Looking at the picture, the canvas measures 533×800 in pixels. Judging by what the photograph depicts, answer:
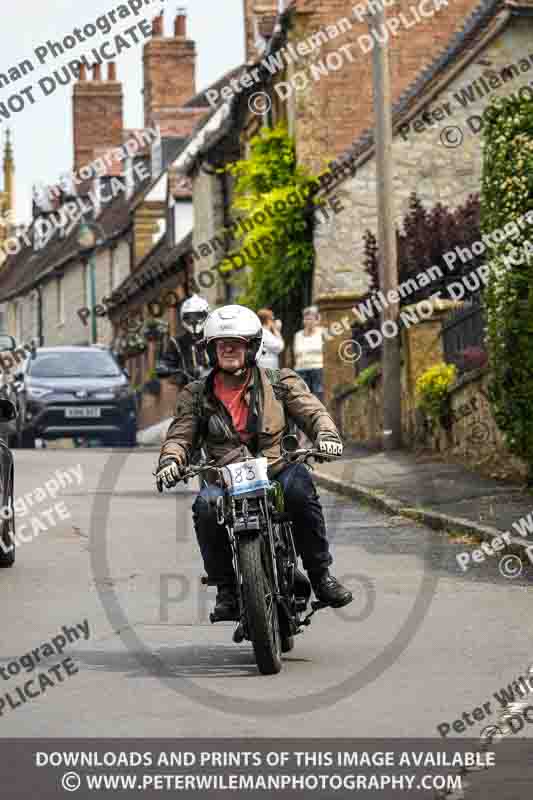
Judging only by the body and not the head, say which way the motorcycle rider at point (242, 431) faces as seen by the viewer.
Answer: toward the camera

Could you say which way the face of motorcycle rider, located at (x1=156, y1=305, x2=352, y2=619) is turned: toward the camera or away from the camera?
toward the camera

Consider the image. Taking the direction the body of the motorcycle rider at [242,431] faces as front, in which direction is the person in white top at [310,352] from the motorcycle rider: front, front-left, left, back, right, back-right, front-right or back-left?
back

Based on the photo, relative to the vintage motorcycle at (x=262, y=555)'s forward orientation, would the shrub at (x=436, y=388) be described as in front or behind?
behind

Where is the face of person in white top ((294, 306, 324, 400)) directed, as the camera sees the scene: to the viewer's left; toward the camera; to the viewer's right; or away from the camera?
toward the camera

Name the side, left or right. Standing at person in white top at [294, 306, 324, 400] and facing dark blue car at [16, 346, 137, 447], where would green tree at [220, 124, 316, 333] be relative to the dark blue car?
right

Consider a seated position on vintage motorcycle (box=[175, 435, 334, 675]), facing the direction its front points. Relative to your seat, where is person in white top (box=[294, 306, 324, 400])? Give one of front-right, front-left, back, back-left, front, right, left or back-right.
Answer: back

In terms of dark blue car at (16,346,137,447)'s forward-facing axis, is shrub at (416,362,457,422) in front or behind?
in front

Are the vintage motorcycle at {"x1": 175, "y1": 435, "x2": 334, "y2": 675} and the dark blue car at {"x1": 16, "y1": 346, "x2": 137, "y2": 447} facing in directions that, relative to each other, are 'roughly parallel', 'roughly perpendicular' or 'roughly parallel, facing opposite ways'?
roughly parallel

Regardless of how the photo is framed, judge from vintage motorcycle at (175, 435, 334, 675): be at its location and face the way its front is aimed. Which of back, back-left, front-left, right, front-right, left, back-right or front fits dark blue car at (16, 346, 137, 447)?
back

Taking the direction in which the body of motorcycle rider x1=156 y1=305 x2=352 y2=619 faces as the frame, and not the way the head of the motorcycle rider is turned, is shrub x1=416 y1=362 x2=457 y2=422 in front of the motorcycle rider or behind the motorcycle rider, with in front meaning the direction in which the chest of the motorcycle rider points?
behind

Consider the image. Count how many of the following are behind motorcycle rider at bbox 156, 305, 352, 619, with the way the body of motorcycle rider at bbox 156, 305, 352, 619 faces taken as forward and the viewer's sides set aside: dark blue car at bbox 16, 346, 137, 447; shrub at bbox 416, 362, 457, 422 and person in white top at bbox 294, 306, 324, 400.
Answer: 3

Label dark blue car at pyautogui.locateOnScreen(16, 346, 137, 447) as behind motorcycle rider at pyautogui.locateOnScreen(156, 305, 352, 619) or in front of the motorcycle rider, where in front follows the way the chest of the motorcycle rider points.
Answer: behind

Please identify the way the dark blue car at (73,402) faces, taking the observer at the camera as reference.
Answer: facing the viewer

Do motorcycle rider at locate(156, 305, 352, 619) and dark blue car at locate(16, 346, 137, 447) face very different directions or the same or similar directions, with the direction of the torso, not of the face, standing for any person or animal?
same or similar directions

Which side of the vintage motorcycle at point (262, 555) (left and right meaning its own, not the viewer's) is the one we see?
front
